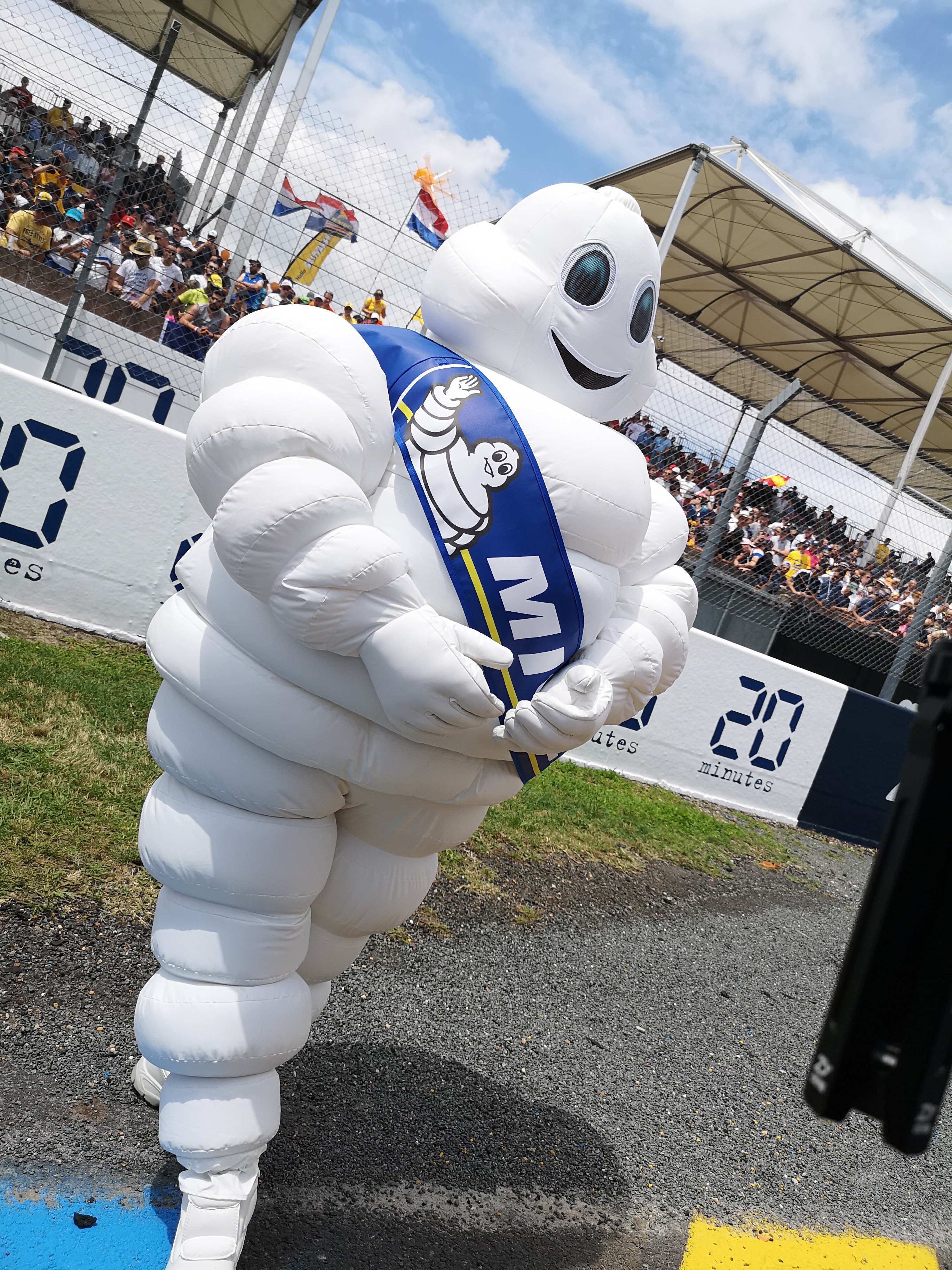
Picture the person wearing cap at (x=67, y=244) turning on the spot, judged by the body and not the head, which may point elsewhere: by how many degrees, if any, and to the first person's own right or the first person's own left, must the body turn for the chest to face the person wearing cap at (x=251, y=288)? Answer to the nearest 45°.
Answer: approximately 45° to the first person's own left

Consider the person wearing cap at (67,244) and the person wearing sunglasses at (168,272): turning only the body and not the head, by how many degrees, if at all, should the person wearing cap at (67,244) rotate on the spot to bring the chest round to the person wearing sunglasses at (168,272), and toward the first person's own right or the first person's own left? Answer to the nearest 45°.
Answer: approximately 90° to the first person's own left

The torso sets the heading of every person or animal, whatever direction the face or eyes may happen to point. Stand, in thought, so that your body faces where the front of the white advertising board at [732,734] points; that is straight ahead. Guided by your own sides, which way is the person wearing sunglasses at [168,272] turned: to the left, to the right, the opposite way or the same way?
the same way

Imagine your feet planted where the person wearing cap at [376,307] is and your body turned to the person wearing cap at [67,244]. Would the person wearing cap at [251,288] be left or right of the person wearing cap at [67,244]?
right

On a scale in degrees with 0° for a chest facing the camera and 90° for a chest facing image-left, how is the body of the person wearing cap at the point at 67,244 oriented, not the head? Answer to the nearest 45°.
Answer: approximately 315°

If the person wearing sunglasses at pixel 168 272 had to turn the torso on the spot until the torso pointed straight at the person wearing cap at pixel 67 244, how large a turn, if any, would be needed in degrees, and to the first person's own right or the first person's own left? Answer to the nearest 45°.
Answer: approximately 90° to the first person's own right

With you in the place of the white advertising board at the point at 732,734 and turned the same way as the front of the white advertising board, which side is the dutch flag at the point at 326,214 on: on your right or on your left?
on your right
